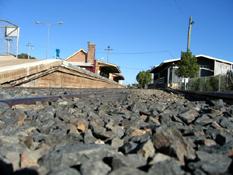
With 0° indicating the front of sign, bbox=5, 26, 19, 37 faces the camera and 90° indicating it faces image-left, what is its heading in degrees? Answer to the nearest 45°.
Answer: approximately 0°
